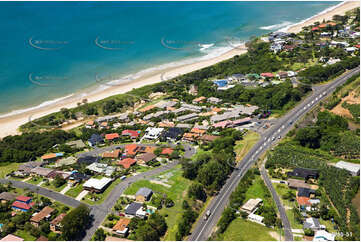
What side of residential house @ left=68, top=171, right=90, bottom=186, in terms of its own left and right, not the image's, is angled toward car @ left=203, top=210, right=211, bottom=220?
left

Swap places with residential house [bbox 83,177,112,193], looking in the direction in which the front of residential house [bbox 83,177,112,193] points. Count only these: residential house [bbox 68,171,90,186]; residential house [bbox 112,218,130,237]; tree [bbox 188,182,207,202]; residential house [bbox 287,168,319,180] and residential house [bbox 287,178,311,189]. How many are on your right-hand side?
1

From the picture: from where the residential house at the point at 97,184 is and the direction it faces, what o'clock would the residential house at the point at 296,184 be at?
the residential house at the point at 296,184 is roughly at 8 o'clock from the residential house at the point at 97,184.

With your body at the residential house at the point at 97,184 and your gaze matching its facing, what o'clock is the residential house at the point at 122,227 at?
the residential house at the point at 122,227 is roughly at 10 o'clock from the residential house at the point at 97,184.

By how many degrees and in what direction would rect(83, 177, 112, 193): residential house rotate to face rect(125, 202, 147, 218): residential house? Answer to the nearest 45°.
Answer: approximately 90° to its left

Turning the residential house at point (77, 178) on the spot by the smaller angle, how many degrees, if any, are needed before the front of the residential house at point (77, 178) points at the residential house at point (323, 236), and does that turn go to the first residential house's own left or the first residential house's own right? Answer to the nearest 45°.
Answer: approximately 90° to the first residential house's own left

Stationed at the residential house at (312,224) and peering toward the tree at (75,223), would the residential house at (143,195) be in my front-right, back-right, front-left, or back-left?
front-right

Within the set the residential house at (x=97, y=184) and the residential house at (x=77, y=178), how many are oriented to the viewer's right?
0

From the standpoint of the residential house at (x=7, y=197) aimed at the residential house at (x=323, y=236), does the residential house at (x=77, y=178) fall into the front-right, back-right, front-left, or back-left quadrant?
front-left

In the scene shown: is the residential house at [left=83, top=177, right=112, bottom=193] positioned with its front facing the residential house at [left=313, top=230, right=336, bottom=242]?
no

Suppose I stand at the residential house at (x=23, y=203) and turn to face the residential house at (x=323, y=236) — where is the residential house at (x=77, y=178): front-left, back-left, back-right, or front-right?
front-left

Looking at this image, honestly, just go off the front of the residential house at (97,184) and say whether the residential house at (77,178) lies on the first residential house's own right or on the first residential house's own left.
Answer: on the first residential house's own right

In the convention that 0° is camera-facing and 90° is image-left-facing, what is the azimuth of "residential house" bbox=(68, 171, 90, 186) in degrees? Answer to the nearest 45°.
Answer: approximately 45°

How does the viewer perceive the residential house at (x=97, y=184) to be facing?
facing the viewer and to the left of the viewer

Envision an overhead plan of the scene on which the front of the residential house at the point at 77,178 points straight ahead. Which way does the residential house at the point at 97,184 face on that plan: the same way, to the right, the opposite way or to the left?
the same way
